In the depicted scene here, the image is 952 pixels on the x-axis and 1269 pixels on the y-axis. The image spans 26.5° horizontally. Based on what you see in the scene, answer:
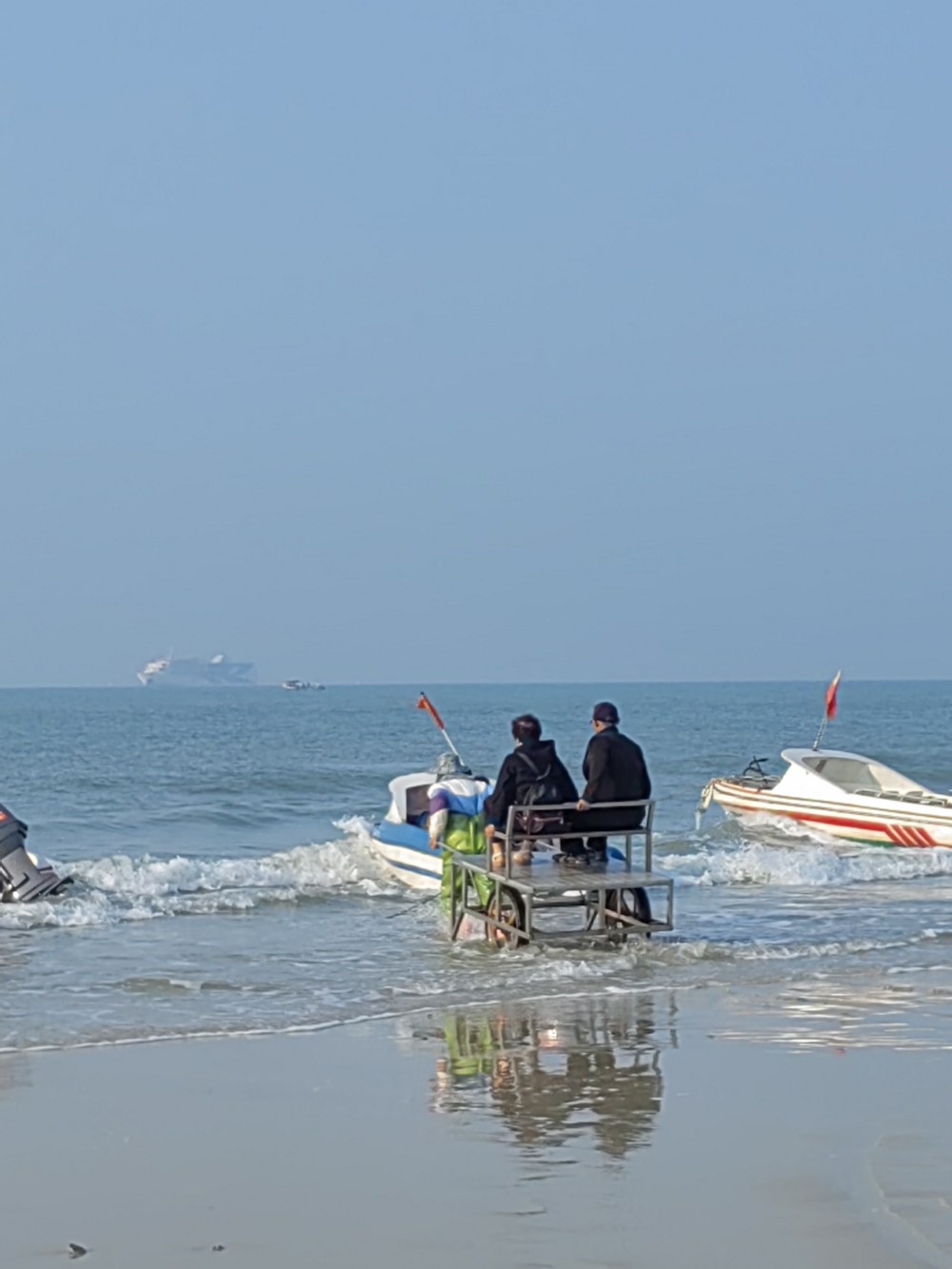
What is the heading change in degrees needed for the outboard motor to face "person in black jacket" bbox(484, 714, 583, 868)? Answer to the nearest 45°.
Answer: approximately 135° to its left

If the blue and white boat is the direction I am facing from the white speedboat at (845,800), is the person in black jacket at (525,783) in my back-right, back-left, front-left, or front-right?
front-left

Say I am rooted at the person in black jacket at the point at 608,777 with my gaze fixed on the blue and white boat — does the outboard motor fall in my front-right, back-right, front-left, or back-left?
front-left

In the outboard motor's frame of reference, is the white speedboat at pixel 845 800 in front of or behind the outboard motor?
behind

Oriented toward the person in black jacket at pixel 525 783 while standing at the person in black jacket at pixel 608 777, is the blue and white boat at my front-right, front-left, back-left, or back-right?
front-right

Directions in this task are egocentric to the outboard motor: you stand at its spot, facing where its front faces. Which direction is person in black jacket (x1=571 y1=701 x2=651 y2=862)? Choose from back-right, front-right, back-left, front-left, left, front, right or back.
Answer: back-left

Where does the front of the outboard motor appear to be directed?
to the viewer's left
